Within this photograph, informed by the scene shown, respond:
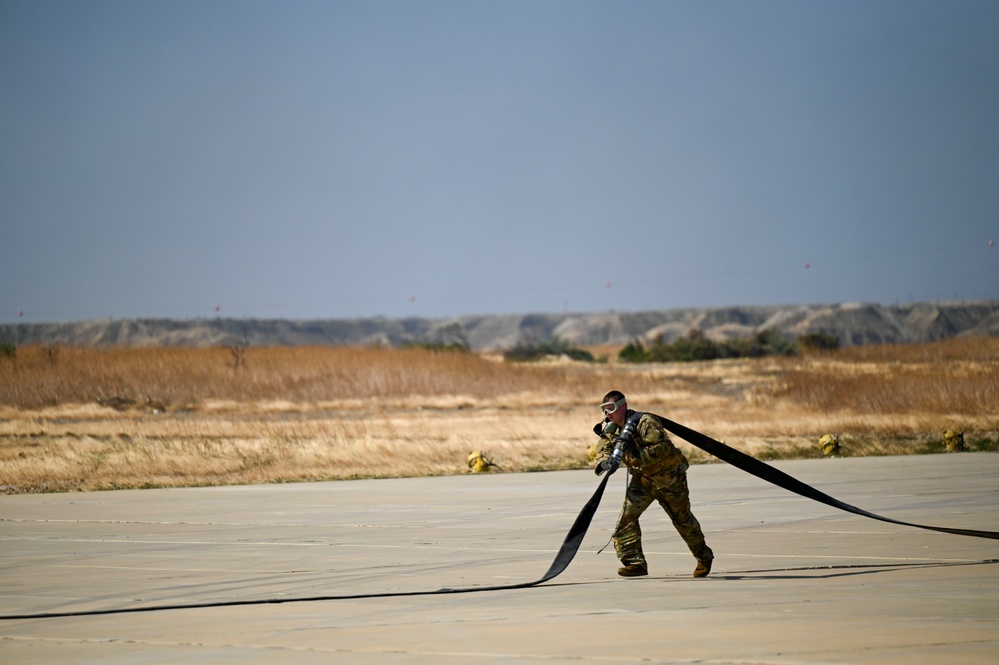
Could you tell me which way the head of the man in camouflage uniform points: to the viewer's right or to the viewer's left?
to the viewer's left

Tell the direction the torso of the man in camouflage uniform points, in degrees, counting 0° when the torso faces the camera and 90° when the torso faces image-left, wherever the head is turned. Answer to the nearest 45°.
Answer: approximately 45°
